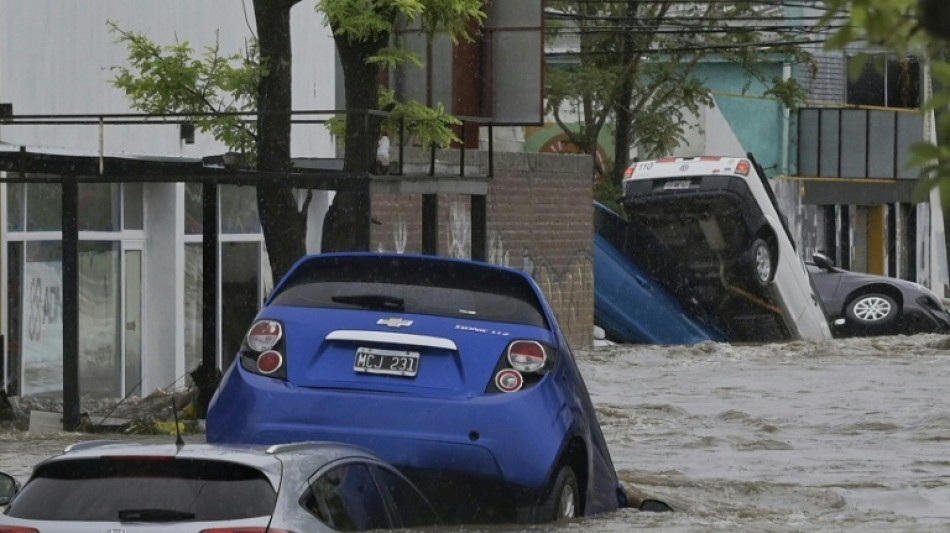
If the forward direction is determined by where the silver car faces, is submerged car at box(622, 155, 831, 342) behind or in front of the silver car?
in front

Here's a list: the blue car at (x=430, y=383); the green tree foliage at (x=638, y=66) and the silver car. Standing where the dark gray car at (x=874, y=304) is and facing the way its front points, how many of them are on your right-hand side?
2

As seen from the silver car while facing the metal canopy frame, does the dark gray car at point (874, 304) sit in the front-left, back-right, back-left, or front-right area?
front-right

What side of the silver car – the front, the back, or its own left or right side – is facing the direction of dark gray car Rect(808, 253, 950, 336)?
front

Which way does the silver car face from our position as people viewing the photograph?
facing away from the viewer and to the right of the viewer

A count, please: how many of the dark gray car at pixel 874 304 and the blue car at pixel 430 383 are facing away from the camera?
1

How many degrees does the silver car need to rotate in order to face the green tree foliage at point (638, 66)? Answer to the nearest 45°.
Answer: approximately 45° to its left

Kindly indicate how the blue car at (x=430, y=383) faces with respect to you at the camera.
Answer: facing away from the viewer

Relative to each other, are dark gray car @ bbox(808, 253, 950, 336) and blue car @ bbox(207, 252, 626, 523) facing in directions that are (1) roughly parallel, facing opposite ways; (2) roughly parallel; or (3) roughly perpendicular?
roughly perpendicular

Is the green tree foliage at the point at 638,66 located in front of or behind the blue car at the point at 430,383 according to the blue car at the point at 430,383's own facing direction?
in front

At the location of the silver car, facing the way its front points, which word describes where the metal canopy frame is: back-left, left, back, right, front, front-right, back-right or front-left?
front-left
